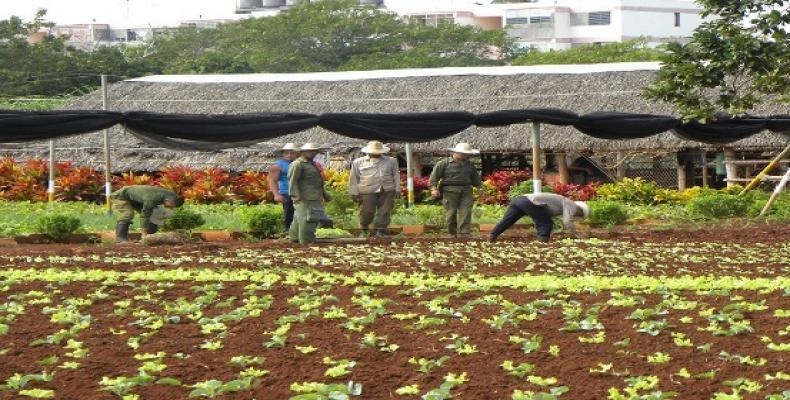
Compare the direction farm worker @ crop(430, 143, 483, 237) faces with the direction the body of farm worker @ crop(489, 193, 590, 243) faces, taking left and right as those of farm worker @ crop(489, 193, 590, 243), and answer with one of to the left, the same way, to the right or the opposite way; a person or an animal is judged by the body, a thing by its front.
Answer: to the right

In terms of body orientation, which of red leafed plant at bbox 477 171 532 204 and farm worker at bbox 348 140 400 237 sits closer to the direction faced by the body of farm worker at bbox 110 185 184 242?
the farm worker

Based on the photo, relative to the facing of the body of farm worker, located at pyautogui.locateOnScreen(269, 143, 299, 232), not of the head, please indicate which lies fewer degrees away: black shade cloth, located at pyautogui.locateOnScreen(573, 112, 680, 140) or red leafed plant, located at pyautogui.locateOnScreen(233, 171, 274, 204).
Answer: the black shade cloth

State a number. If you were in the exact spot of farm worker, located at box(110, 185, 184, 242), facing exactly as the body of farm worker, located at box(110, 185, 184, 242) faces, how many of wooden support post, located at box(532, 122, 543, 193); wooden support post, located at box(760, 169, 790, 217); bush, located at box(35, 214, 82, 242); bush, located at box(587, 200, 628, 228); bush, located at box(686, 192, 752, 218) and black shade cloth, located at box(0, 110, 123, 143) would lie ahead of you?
4

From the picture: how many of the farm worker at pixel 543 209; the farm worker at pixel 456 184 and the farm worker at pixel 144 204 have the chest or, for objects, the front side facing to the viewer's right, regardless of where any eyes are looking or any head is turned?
2

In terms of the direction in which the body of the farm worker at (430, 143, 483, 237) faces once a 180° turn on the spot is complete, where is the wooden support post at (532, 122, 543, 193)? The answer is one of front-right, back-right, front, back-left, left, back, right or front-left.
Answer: front-right

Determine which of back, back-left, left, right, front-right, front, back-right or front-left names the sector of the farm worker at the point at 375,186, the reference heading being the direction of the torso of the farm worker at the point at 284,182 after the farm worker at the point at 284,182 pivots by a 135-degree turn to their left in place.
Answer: right

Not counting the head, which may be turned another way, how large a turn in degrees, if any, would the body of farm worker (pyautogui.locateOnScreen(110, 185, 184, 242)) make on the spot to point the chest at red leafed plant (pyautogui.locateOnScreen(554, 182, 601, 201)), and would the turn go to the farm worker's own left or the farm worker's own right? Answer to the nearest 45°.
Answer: approximately 45° to the farm worker's own left

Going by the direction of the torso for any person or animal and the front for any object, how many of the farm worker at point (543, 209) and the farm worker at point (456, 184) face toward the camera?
1

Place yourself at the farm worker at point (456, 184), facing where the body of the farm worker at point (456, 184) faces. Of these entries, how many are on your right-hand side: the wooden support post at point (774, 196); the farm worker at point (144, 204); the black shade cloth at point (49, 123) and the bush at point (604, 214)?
2

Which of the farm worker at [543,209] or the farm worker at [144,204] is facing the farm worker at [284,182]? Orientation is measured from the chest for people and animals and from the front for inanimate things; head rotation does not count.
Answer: the farm worker at [144,204]

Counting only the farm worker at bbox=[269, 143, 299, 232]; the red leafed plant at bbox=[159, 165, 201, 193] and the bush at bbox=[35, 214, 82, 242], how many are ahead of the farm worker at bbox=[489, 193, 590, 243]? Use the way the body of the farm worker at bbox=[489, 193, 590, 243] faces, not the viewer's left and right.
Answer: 0

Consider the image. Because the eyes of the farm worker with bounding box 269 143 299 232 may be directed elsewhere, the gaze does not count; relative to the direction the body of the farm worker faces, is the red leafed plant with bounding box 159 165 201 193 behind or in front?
behind

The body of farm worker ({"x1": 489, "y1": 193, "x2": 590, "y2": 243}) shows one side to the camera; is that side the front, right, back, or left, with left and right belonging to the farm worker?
right

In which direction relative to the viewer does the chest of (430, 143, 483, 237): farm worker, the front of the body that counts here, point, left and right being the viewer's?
facing the viewer

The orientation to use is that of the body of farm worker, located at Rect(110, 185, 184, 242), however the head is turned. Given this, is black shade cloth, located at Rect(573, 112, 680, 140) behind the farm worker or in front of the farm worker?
in front

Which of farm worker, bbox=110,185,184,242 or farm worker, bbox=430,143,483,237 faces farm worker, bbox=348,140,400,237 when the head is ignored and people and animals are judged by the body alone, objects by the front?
farm worker, bbox=110,185,184,242

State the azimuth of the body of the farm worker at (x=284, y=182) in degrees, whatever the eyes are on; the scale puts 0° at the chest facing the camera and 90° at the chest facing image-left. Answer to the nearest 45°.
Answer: approximately 315°
